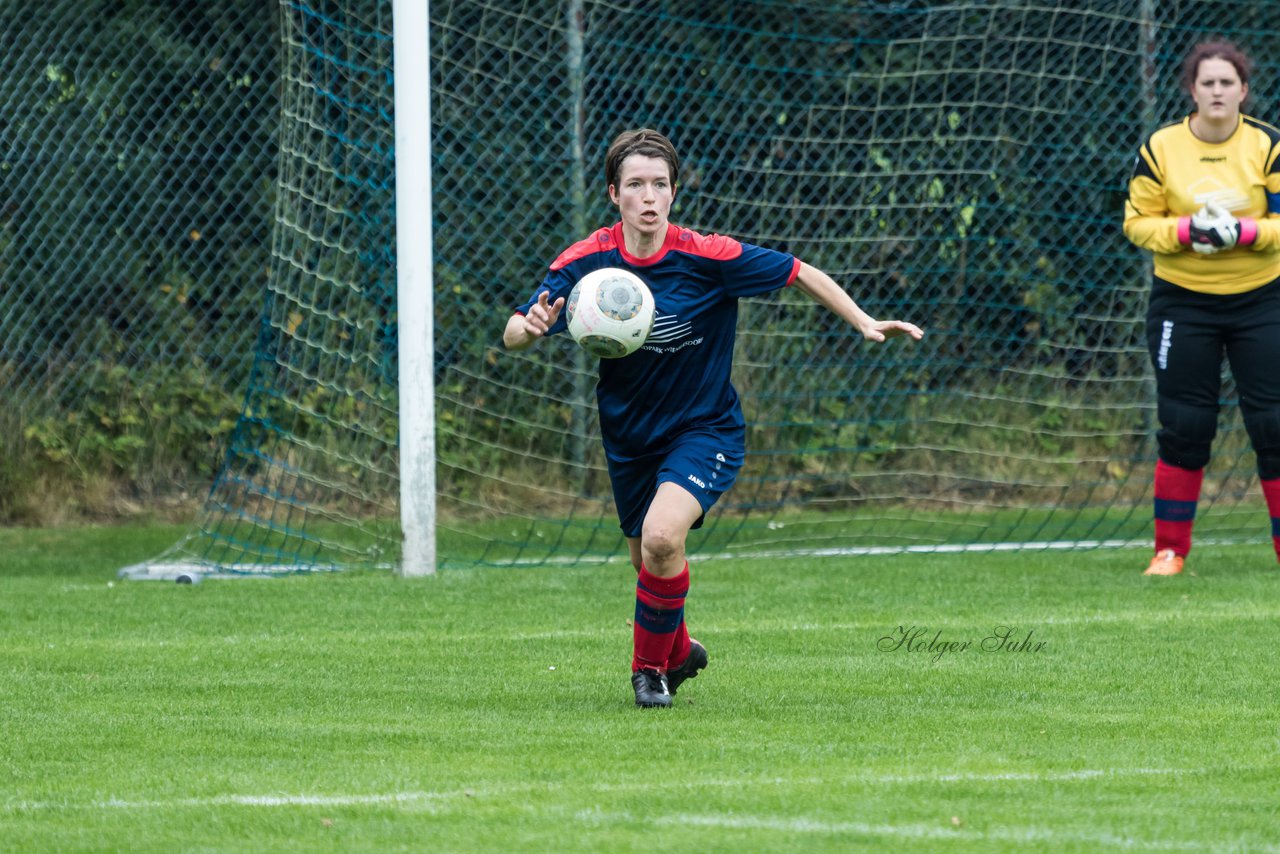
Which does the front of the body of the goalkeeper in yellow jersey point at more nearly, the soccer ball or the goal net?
the soccer ball

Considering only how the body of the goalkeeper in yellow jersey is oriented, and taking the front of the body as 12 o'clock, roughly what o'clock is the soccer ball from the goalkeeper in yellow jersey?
The soccer ball is roughly at 1 o'clock from the goalkeeper in yellow jersey.

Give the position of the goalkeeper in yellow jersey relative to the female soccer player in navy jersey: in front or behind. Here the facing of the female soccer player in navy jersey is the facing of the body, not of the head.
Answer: behind

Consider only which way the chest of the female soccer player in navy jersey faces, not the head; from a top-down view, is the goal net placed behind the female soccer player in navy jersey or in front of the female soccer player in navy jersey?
behind

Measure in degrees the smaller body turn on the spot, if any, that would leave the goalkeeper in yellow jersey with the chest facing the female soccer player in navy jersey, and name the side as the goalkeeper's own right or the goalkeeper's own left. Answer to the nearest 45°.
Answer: approximately 45° to the goalkeeper's own right

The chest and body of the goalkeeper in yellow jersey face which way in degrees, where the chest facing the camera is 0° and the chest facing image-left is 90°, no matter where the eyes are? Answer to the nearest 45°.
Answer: approximately 0°

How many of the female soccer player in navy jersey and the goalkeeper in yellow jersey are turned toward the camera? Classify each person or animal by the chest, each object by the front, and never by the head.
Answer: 2

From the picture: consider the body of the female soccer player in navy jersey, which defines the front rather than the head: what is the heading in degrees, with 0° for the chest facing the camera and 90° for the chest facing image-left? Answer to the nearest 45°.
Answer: approximately 0°
